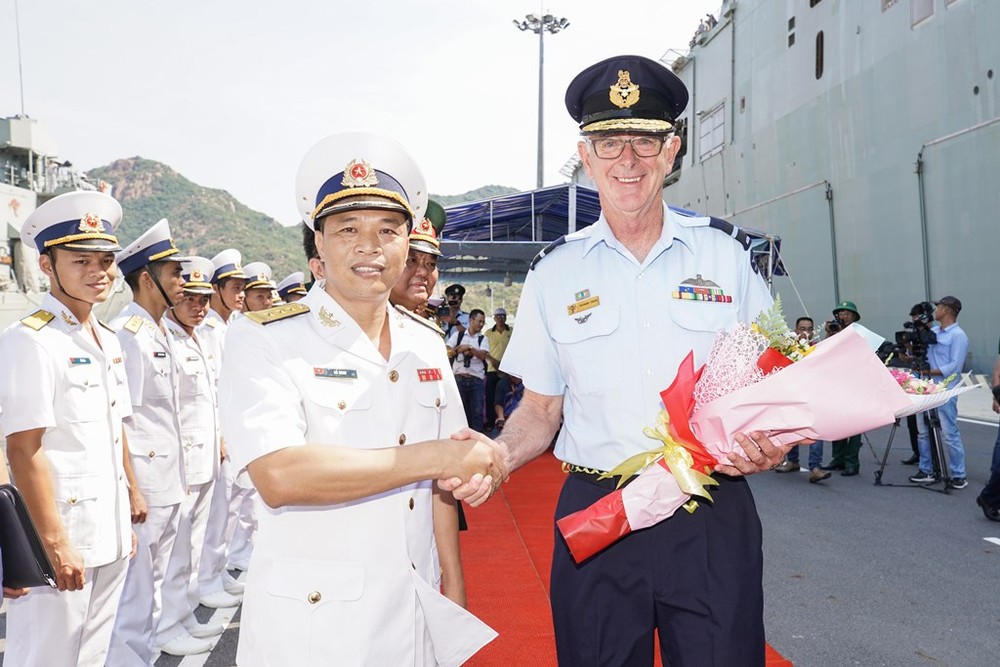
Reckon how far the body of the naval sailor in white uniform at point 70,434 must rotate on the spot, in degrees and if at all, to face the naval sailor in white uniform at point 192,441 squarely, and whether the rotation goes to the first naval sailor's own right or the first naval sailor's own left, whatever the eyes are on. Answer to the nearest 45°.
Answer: approximately 90° to the first naval sailor's own left

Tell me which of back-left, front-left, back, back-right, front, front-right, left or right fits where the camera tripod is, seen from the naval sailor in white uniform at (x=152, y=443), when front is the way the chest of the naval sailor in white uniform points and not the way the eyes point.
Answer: front

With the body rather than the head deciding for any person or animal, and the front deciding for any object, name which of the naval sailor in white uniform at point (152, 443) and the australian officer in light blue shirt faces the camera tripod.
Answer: the naval sailor in white uniform

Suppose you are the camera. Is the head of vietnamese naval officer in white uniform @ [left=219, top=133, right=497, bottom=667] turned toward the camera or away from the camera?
toward the camera

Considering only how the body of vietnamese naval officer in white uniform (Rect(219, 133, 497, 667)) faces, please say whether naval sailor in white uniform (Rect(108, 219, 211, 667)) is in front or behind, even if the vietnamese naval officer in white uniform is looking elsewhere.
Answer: behind

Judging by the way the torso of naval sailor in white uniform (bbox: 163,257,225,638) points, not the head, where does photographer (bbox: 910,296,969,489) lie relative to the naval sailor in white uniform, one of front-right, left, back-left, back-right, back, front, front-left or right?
front-left

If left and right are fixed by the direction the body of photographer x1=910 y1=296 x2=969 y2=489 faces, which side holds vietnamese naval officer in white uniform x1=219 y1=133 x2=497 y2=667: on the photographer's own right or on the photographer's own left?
on the photographer's own left

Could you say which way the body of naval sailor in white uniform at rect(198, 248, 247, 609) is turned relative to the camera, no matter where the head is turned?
to the viewer's right

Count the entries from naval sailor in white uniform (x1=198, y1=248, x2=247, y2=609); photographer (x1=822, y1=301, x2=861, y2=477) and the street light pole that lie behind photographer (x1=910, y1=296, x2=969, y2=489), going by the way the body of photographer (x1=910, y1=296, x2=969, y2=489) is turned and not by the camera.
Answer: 0

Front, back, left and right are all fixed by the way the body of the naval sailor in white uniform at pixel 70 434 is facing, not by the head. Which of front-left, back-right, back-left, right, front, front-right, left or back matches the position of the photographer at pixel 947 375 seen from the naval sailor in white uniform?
front-left

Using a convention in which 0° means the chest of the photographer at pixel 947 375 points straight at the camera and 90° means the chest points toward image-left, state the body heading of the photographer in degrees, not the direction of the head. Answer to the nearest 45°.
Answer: approximately 90°

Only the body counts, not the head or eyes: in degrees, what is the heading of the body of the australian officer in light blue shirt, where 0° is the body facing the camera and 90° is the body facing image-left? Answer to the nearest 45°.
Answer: approximately 0°

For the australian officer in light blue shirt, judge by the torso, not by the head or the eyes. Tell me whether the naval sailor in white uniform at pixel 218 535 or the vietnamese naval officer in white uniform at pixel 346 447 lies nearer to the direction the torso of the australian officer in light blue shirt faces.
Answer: the vietnamese naval officer in white uniform

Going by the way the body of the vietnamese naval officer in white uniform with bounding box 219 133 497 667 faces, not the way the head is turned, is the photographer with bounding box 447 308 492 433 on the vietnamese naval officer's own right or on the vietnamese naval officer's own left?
on the vietnamese naval officer's own left

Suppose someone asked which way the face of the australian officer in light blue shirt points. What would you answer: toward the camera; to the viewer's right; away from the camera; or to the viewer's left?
toward the camera

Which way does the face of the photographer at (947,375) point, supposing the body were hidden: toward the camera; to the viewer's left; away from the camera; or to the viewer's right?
to the viewer's left

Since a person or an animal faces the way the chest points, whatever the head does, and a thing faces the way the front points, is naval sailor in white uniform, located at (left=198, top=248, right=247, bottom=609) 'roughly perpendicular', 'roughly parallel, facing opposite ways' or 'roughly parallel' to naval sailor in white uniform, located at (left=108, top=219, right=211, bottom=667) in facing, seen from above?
roughly parallel

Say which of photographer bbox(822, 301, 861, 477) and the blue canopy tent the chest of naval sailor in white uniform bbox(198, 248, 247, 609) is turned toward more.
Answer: the photographer
